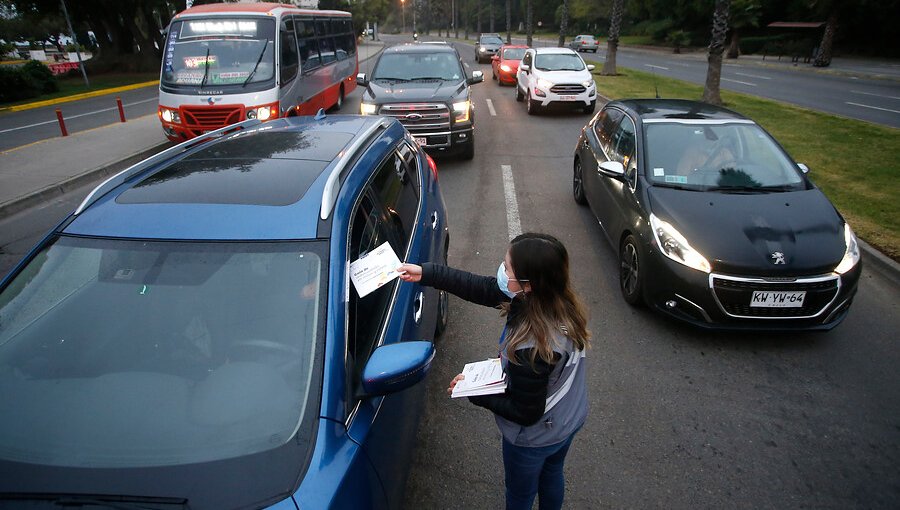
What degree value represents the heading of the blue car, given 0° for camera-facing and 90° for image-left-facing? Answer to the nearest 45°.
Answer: approximately 45°

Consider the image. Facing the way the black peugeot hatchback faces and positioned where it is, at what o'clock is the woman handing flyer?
The woman handing flyer is roughly at 2 o'clock from the black peugeot hatchback.

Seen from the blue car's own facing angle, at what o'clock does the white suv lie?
The white suv is roughly at 6 o'clock from the blue car.

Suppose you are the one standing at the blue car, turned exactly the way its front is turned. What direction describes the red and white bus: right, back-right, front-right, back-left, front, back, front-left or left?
back-right

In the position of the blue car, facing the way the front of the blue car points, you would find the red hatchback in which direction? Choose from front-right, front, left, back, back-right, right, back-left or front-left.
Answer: back

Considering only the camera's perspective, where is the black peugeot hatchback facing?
facing the viewer and to the right of the viewer

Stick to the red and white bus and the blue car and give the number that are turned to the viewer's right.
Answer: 0

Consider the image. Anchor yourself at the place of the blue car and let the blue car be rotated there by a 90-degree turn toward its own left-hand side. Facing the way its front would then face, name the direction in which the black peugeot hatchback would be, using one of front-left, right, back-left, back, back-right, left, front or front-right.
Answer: front-left

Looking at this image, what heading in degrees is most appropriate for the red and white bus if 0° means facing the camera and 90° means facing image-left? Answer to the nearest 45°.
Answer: approximately 45°

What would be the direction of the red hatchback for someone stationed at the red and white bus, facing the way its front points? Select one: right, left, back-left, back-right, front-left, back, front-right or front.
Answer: back

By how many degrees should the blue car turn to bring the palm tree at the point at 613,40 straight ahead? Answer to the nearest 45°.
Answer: approximately 180°

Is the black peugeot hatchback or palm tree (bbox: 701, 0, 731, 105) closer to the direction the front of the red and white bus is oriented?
the black peugeot hatchback
